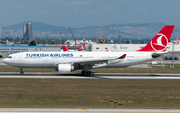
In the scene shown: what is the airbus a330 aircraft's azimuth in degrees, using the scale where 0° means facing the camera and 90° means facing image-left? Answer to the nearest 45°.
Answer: approximately 90°
